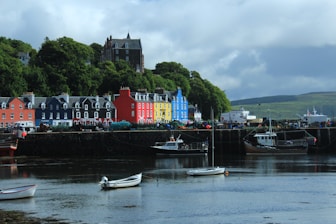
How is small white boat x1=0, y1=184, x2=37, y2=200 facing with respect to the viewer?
to the viewer's right
